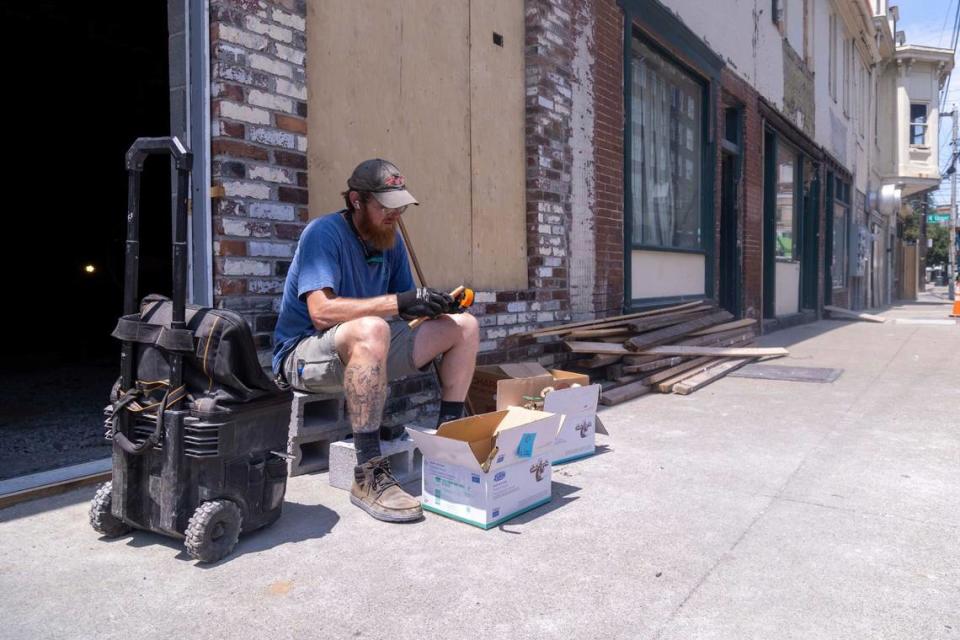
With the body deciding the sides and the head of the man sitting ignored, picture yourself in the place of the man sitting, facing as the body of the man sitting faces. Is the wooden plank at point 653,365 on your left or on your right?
on your left

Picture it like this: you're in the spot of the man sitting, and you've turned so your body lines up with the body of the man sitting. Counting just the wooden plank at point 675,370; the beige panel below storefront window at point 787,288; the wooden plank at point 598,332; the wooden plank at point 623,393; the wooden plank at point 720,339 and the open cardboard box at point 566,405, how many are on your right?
0

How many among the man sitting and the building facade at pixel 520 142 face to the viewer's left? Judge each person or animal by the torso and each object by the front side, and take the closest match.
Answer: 0

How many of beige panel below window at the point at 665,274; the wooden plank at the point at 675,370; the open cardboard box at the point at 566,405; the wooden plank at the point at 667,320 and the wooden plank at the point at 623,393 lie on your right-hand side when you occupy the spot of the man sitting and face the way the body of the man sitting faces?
0

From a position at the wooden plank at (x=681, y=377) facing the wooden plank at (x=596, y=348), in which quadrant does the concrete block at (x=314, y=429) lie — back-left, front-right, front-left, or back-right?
front-left

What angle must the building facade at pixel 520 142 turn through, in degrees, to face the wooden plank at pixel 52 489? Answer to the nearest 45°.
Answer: approximately 90° to its right

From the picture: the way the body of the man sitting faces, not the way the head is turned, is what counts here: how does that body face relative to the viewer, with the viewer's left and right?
facing the viewer and to the right of the viewer
